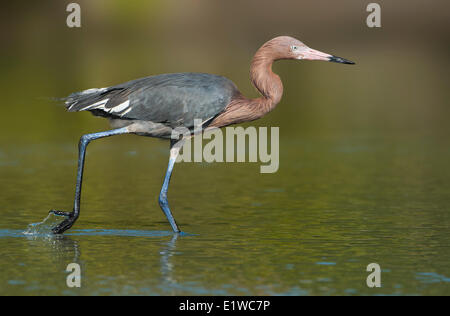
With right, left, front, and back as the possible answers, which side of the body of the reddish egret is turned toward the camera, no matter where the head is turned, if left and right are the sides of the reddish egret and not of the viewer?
right
